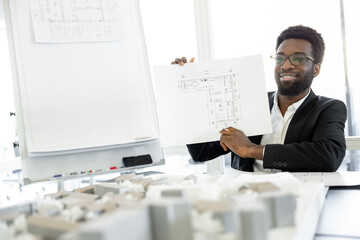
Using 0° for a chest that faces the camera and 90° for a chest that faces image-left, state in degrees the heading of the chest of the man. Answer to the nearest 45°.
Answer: approximately 45°
